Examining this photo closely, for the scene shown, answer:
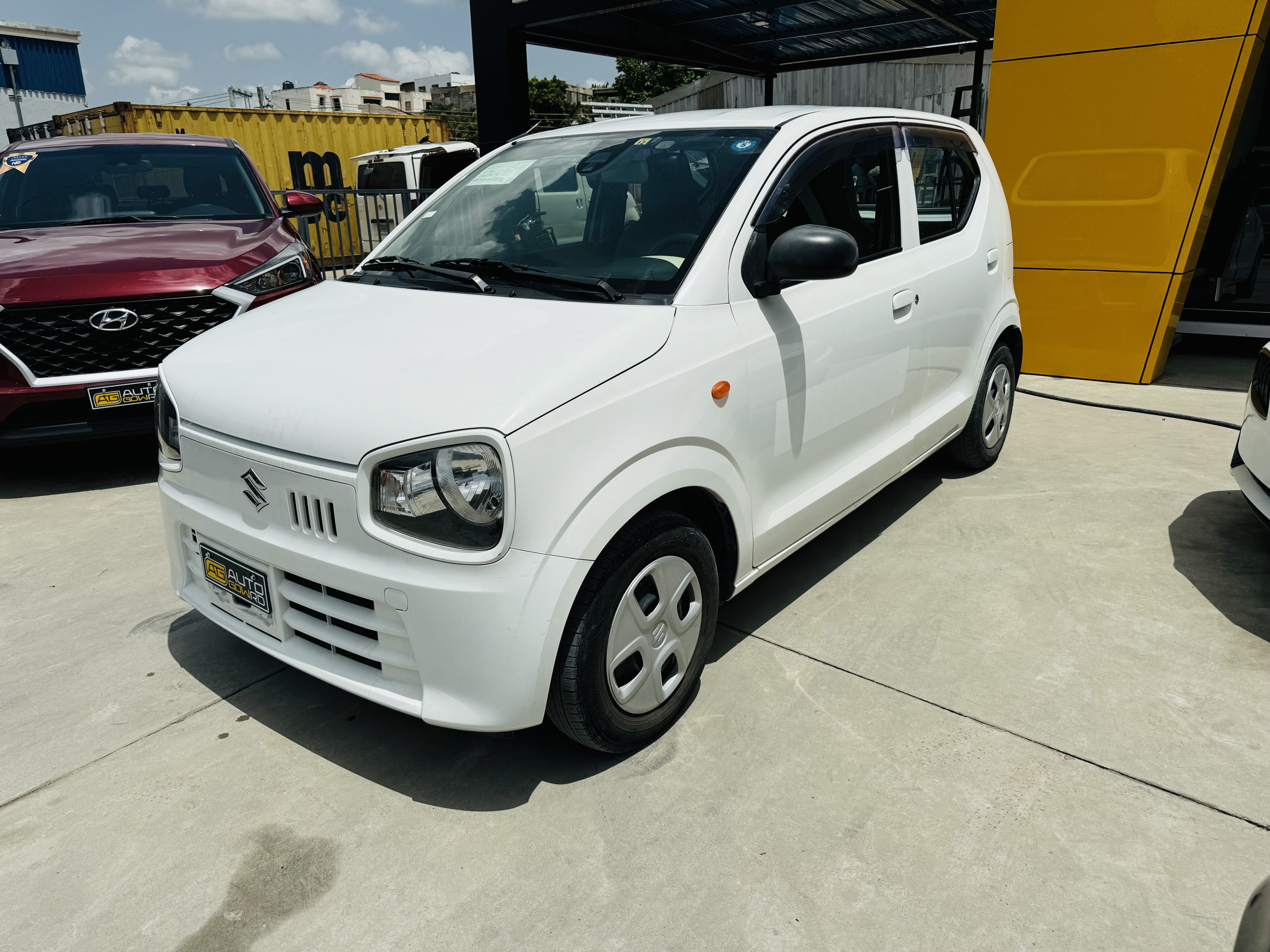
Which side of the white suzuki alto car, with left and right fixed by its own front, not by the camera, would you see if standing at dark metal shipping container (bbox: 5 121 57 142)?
right

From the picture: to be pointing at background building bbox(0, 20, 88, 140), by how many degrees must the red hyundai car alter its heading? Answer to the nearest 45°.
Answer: approximately 180°

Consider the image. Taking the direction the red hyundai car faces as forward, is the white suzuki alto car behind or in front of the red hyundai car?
in front

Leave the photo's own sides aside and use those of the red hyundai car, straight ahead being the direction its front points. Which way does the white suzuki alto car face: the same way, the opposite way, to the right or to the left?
to the right

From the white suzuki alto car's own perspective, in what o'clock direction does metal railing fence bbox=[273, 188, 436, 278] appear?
The metal railing fence is roughly at 4 o'clock from the white suzuki alto car.

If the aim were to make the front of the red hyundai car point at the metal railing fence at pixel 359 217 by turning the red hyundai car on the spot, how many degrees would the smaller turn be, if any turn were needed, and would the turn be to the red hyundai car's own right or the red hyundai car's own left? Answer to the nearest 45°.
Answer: approximately 180°

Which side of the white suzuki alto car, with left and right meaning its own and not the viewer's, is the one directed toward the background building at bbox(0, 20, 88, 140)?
right

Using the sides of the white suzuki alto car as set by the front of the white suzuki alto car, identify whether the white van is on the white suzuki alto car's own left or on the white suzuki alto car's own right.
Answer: on the white suzuki alto car's own right

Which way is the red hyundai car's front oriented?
toward the camera

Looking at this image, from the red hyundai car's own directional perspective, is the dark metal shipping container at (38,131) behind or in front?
behind

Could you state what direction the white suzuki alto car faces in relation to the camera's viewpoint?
facing the viewer and to the left of the viewer
